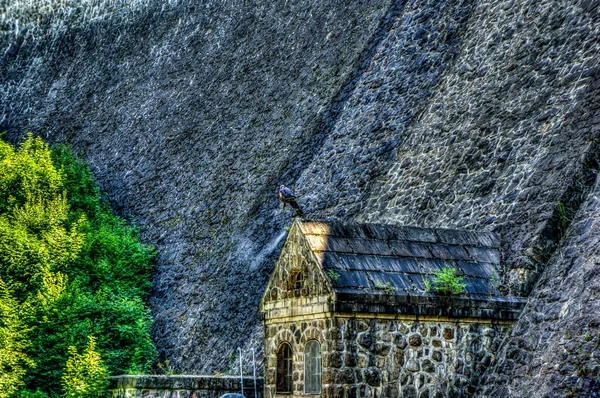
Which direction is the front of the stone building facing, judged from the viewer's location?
facing the viewer and to the left of the viewer

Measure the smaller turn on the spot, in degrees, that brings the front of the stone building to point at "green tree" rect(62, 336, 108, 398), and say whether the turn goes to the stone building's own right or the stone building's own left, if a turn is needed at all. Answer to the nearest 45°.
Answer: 0° — it already faces it

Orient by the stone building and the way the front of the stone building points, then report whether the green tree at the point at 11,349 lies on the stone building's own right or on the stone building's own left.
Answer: on the stone building's own right

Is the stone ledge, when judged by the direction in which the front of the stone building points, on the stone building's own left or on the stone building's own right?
on the stone building's own right

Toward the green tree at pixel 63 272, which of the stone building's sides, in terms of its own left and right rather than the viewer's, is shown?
right
